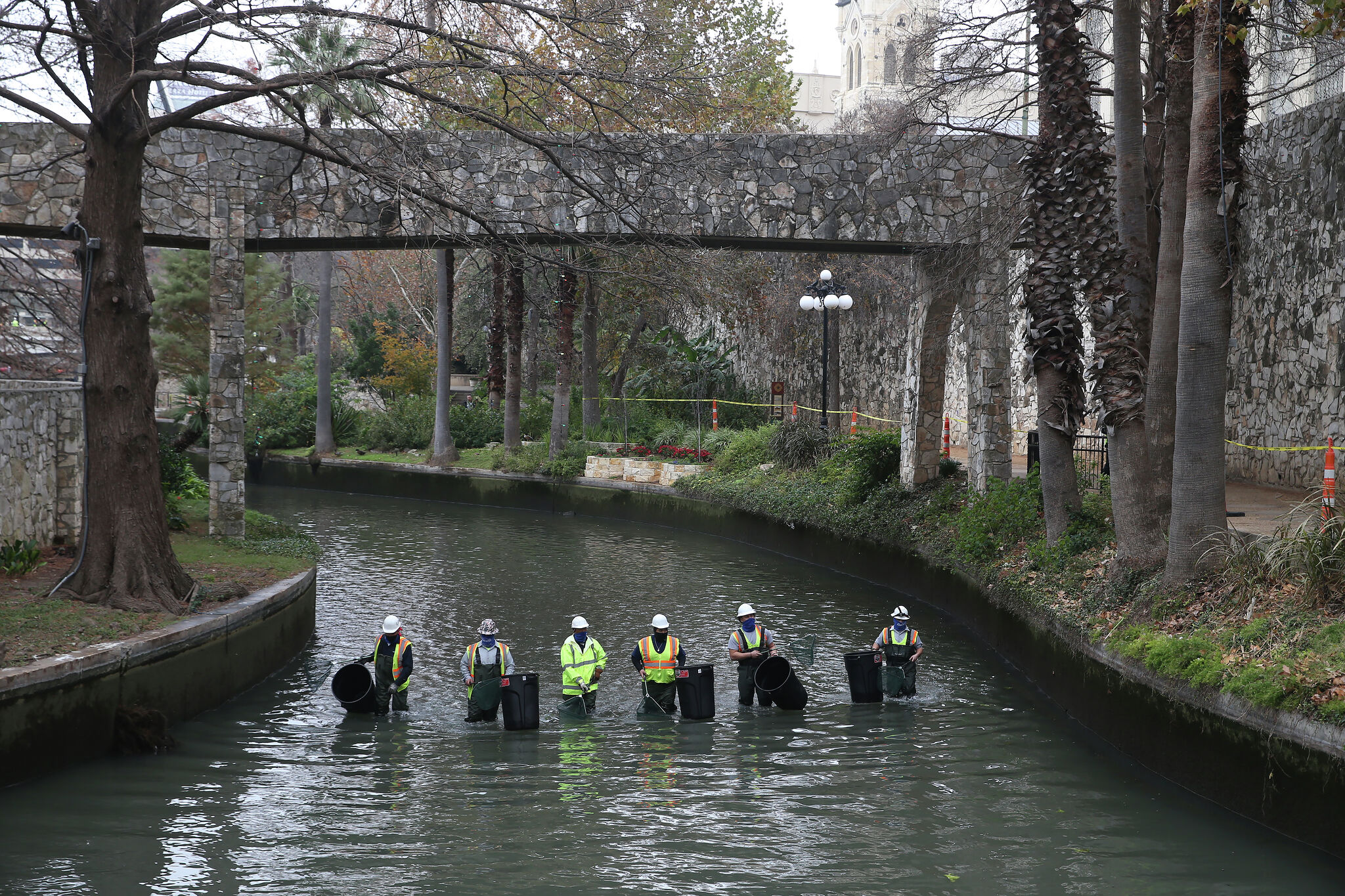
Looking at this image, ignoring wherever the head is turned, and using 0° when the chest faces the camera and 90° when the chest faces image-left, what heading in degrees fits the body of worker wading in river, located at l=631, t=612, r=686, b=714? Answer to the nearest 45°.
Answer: approximately 0°

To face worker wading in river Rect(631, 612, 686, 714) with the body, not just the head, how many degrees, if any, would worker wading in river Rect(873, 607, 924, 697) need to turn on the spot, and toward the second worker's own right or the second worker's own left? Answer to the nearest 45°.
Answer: approximately 45° to the second worker's own right

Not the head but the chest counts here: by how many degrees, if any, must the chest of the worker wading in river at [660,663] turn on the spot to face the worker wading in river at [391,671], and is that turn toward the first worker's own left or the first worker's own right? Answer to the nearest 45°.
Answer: approximately 90° to the first worker's own right

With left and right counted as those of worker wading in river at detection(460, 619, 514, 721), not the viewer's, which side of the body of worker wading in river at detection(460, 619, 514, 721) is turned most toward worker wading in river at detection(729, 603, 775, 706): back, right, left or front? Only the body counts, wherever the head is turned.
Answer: left

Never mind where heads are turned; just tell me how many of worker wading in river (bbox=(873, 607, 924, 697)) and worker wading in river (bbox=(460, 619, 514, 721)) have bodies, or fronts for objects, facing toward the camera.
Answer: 2

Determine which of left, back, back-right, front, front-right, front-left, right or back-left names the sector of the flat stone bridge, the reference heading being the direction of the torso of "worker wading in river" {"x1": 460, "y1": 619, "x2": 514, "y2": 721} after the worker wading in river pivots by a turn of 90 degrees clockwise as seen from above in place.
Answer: right

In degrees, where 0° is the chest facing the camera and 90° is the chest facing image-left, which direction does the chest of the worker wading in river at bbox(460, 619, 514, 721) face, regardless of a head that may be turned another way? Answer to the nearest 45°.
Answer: approximately 0°

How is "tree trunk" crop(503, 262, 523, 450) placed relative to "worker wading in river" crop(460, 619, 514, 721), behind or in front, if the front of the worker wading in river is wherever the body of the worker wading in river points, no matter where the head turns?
behind

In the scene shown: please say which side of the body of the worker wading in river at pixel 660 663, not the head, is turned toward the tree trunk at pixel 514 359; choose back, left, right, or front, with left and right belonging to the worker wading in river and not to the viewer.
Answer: back

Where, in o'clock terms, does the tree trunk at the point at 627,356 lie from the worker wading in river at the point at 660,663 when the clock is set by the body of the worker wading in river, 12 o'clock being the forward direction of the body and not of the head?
The tree trunk is roughly at 6 o'clock from the worker wading in river.

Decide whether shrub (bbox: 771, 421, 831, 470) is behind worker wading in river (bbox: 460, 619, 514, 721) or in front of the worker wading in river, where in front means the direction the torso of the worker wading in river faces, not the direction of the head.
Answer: behind
